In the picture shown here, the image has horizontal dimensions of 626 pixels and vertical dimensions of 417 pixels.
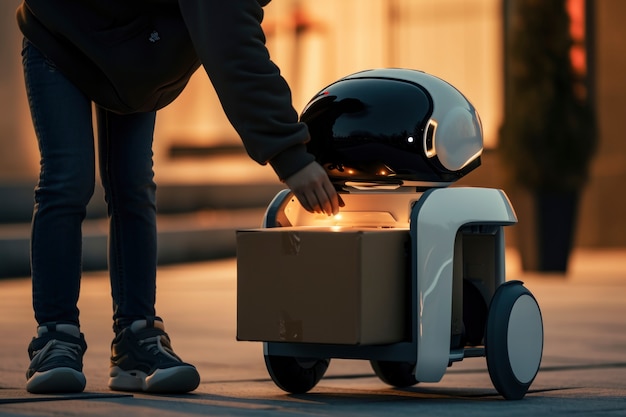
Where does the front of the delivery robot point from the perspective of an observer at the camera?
facing the viewer and to the left of the viewer

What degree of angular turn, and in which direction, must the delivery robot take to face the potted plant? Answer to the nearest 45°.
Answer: approximately 135° to its right

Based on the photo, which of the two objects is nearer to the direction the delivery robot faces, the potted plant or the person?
the person

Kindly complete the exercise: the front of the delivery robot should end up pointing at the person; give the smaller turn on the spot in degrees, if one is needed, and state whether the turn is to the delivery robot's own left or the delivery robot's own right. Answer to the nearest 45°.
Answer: approximately 45° to the delivery robot's own right
